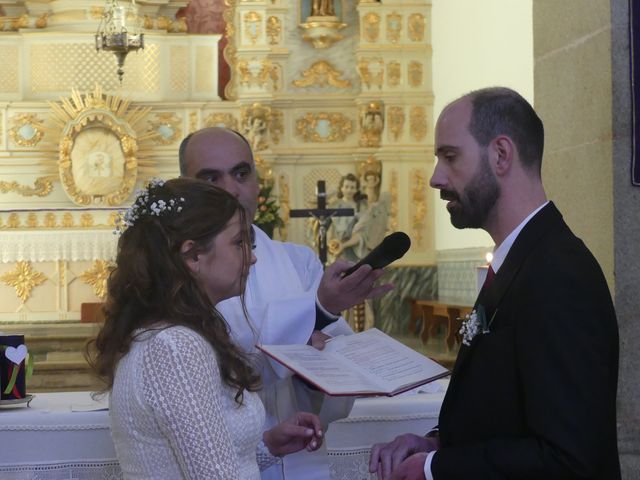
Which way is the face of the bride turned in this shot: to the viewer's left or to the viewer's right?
to the viewer's right

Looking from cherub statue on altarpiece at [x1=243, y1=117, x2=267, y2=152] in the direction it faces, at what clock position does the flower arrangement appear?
The flower arrangement is roughly at 12 o'clock from the cherub statue on altarpiece.

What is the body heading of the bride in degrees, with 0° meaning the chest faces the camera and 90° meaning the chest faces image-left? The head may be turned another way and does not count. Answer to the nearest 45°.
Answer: approximately 270°

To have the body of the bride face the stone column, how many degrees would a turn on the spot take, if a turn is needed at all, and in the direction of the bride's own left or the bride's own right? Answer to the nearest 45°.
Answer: approximately 45° to the bride's own left

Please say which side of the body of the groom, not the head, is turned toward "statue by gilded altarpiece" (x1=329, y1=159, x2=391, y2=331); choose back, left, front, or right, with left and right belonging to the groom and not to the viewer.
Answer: right

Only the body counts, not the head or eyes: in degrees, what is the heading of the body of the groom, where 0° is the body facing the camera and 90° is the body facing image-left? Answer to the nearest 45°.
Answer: approximately 90°

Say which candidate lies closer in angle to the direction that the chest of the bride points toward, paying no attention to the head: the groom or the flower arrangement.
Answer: the groom

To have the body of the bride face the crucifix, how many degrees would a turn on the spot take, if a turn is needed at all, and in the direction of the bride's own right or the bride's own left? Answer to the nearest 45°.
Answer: approximately 90° to the bride's own left

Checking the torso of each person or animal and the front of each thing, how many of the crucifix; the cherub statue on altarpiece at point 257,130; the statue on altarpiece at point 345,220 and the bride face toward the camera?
3

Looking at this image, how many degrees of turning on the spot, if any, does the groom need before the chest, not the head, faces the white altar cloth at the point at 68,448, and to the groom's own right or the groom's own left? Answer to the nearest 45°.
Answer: approximately 45° to the groom's own right

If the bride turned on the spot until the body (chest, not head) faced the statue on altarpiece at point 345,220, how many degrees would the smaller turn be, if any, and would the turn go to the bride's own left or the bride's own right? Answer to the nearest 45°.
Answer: approximately 90° to the bride's own left

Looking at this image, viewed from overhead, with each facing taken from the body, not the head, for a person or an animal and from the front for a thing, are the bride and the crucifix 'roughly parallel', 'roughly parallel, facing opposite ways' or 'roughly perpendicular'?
roughly perpendicular
